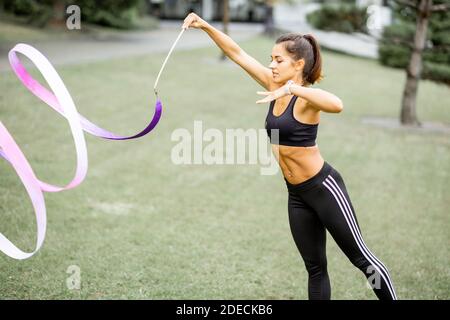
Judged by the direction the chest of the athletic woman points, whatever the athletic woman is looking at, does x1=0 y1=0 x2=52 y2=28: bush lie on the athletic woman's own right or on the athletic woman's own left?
on the athletic woman's own right

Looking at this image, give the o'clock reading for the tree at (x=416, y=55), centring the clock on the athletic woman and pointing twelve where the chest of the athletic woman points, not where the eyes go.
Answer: The tree is roughly at 5 o'clock from the athletic woman.

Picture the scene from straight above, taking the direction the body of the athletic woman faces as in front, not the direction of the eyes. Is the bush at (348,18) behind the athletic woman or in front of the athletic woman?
behind

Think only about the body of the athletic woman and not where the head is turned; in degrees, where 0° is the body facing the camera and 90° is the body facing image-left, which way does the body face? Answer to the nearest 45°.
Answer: approximately 45°
